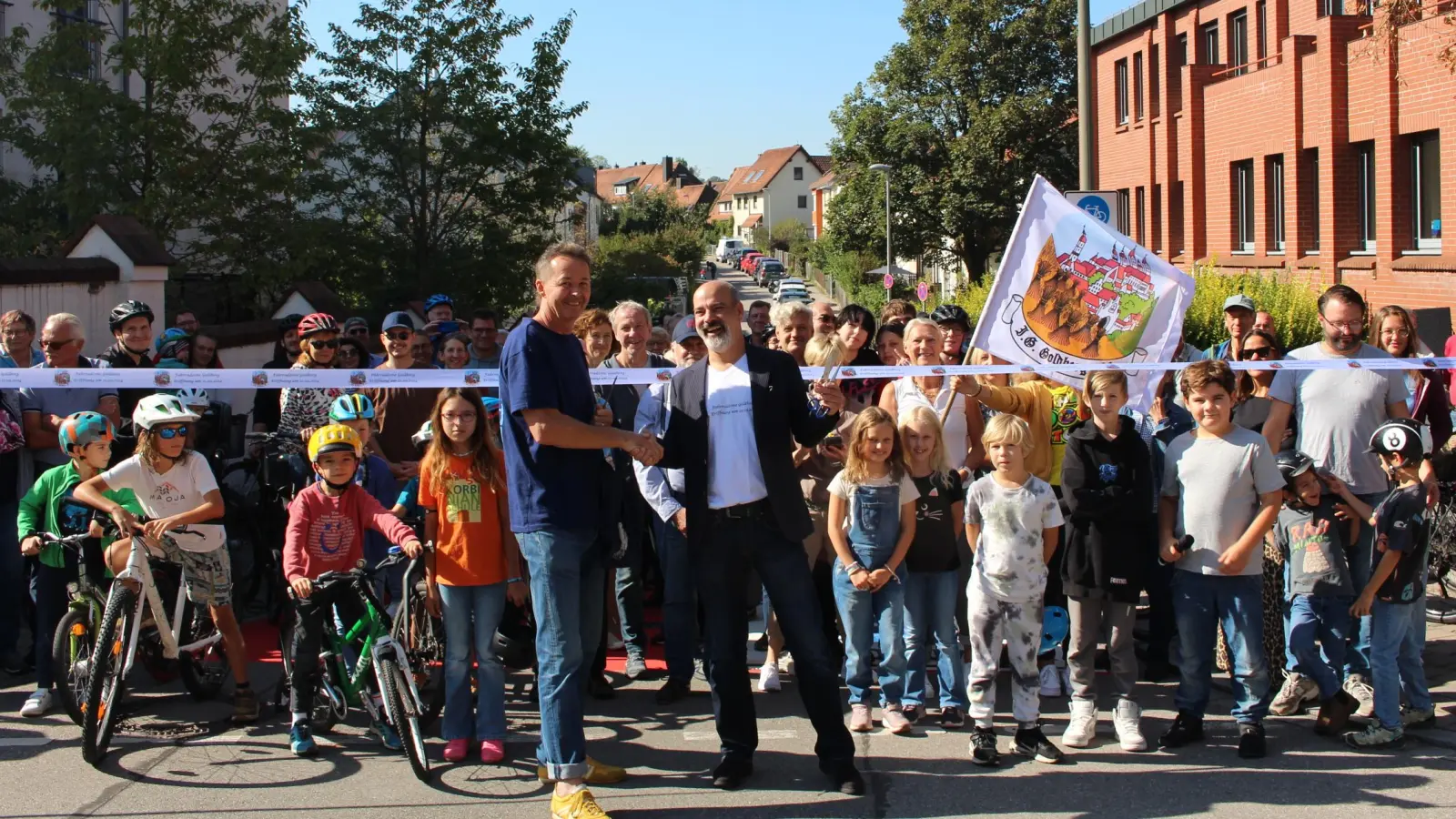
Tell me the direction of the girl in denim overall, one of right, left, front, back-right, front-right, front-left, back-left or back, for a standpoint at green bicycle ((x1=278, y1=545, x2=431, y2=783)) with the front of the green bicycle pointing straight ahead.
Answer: front-left

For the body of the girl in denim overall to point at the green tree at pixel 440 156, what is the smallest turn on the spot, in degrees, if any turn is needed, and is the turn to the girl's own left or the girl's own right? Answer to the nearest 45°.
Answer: approximately 135° to the girl's own right

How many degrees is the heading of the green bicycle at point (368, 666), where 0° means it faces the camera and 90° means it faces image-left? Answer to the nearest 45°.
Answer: approximately 315°

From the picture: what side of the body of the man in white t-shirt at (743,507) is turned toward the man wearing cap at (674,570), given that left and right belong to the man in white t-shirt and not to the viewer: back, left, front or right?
back

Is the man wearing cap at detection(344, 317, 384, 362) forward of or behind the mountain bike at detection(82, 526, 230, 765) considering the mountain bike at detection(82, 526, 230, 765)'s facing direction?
behind

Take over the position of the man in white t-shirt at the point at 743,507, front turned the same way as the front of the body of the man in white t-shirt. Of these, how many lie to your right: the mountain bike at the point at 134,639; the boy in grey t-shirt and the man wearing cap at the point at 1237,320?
1

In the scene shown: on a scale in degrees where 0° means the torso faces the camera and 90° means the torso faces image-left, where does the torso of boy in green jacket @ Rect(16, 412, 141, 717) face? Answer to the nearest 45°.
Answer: approximately 315°

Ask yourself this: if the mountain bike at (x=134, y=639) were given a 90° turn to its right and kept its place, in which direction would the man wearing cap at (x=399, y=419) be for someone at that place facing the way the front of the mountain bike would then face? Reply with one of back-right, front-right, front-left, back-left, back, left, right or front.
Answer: right
